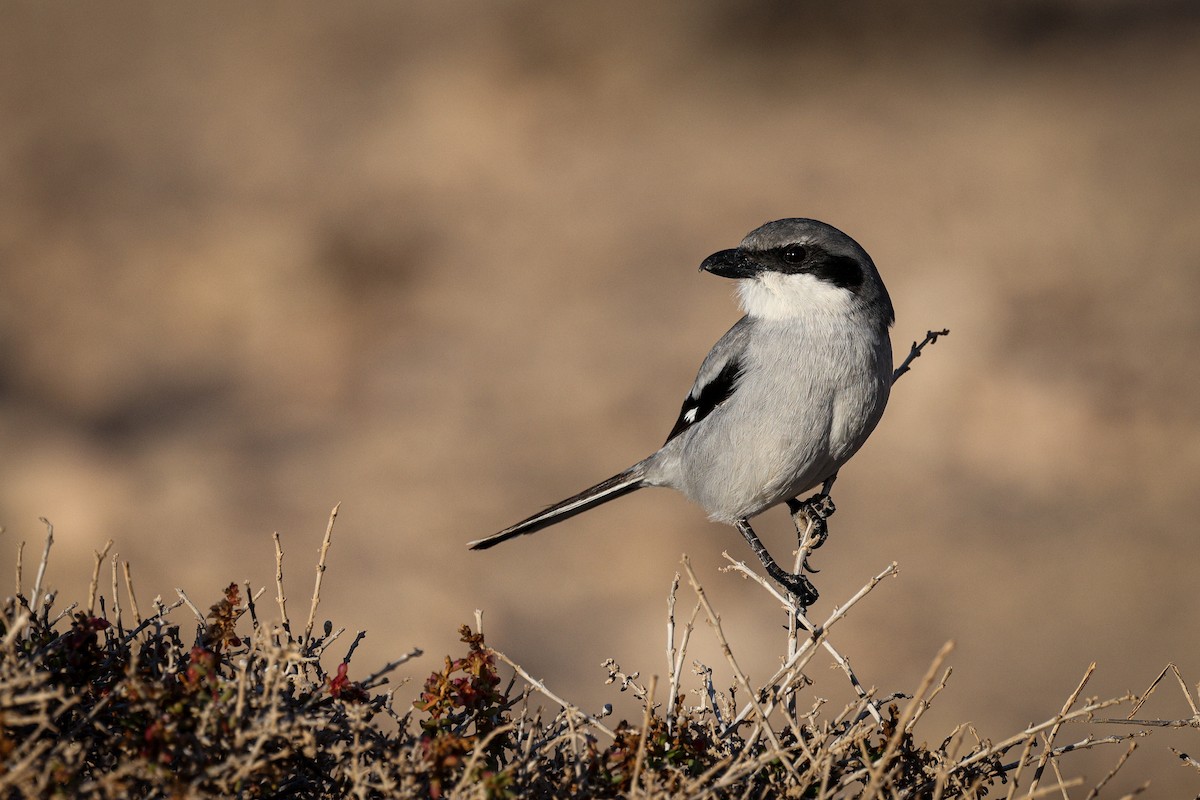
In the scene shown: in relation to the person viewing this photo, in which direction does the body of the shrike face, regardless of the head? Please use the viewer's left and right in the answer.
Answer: facing the viewer and to the right of the viewer
